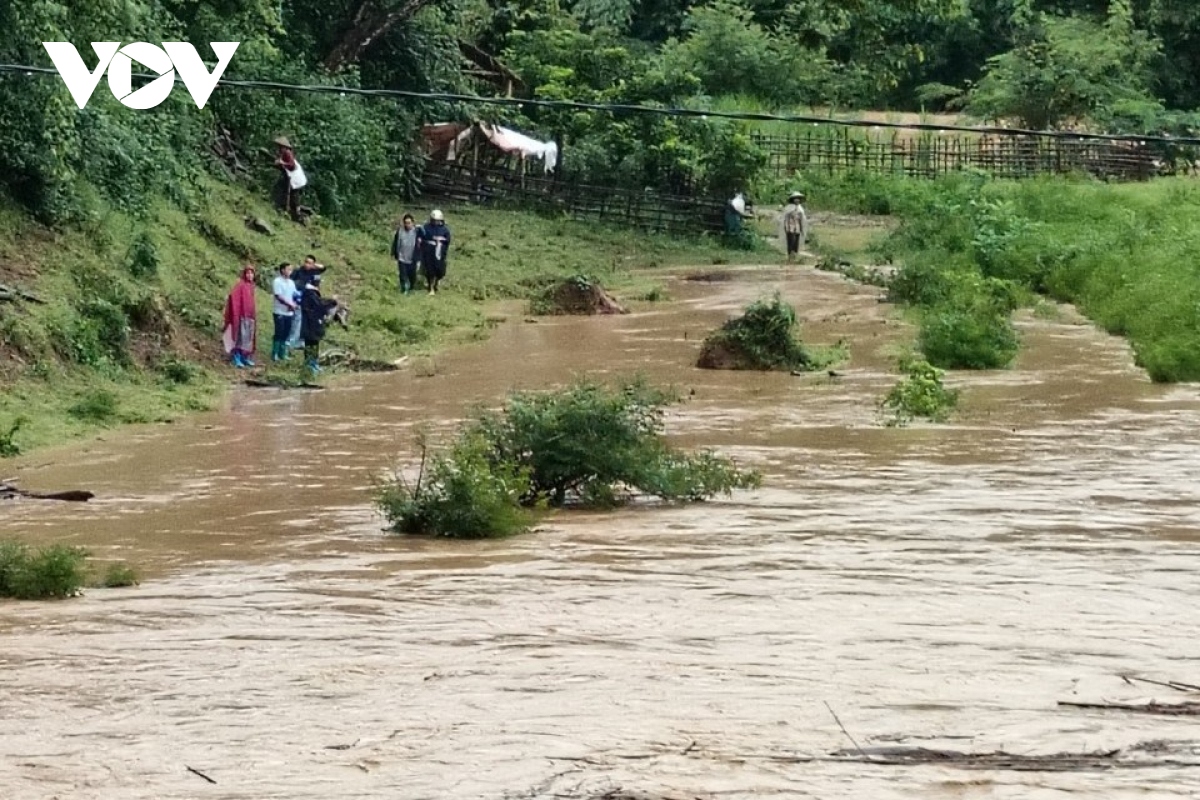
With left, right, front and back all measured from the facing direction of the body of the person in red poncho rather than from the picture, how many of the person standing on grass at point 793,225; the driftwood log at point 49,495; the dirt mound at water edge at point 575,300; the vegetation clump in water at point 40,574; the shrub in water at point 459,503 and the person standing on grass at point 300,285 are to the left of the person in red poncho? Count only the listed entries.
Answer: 3

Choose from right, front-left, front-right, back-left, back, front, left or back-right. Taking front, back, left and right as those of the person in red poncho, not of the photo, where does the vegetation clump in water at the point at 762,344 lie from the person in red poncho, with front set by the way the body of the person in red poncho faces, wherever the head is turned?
front-left

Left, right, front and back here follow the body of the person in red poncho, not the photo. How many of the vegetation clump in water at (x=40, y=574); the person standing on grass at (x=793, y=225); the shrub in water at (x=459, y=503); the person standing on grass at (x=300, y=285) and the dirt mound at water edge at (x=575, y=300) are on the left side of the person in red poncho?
3

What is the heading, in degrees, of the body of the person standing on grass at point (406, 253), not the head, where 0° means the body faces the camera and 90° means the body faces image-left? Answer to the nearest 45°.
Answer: approximately 0°

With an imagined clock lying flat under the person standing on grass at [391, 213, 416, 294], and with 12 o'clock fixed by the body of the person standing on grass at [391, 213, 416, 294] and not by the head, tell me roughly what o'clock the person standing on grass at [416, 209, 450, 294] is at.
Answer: the person standing on grass at [416, 209, 450, 294] is roughly at 8 o'clock from the person standing on grass at [391, 213, 416, 294].

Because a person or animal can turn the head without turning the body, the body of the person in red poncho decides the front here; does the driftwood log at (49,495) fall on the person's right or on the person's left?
on the person's right

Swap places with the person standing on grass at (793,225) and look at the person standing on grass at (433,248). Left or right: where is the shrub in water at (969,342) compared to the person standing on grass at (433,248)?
left

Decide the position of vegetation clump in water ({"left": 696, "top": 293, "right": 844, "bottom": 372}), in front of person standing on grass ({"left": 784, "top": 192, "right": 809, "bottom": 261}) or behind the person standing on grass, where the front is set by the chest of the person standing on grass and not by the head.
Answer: in front

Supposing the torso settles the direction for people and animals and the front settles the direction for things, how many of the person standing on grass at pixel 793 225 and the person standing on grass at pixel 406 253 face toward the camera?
2
